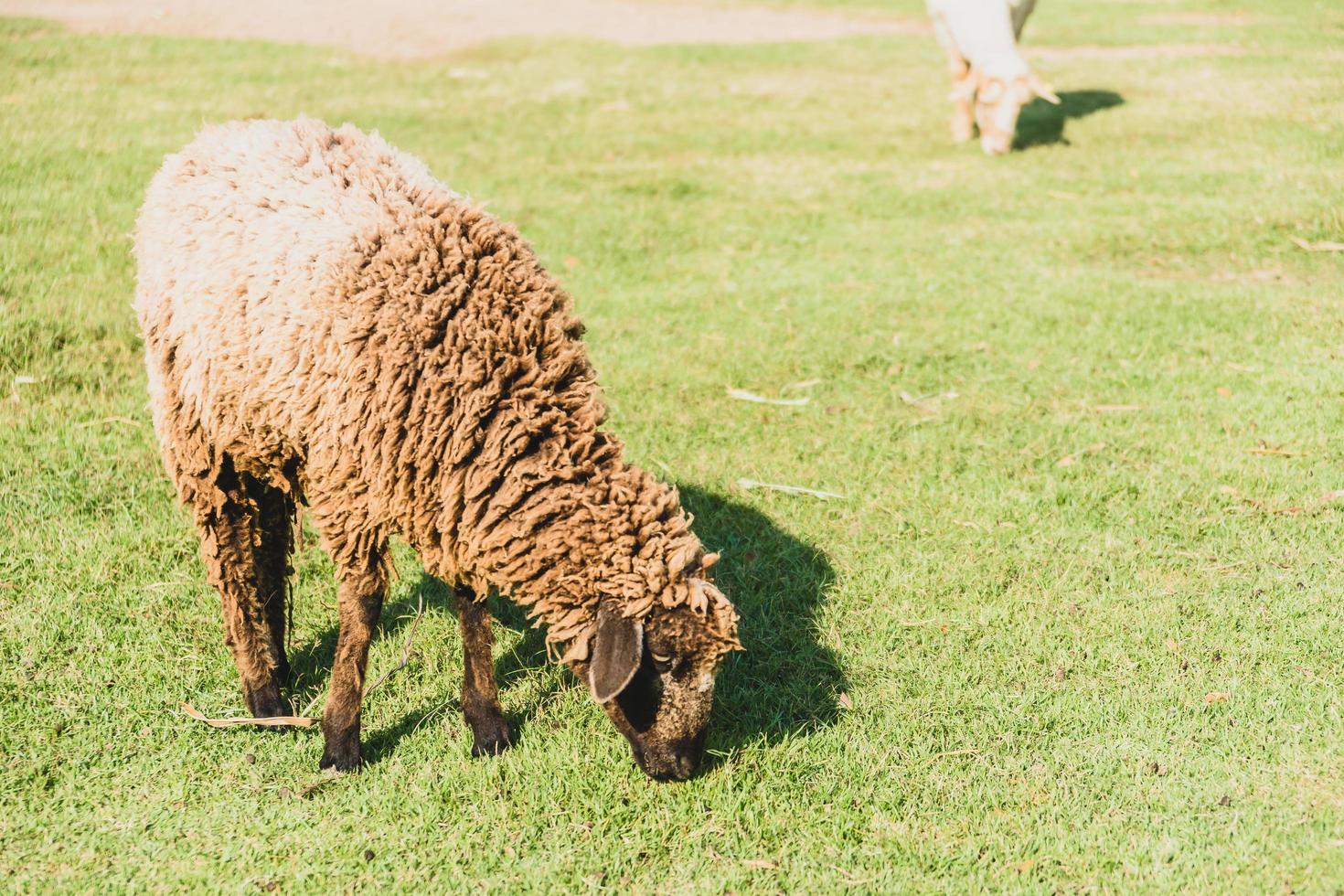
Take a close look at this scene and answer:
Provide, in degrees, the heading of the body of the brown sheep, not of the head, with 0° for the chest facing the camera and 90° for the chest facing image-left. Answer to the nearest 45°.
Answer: approximately 315°

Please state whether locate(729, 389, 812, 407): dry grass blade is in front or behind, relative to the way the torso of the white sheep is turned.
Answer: in front

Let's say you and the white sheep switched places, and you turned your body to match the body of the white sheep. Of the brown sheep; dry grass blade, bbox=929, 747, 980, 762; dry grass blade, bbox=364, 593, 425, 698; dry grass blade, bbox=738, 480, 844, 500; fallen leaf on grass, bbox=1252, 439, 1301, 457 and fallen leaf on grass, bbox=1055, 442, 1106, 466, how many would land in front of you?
6

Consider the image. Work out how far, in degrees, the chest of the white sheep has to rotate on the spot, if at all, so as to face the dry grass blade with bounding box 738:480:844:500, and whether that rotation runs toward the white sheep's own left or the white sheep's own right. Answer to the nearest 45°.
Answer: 0° — it already faces it

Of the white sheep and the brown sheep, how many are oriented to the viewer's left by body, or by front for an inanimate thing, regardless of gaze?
0

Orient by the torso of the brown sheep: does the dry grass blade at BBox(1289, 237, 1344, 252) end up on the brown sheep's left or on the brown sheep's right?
on the brown sheep's left

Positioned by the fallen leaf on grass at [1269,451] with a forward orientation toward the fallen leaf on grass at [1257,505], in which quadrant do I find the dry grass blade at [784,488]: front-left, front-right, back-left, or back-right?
front-right

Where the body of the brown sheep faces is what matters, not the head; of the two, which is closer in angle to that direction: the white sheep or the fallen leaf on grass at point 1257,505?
the fallen leaf on grass

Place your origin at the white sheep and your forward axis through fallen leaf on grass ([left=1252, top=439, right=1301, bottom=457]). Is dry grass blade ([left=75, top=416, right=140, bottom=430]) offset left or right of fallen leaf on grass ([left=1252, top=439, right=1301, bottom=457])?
right

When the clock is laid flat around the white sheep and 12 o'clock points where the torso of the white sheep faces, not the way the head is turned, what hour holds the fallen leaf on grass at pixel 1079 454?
The fallen leaf on grass is roughly at 12 o'clock from the white sheep.

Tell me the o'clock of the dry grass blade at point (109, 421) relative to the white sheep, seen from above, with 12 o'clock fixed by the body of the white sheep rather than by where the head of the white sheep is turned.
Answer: The dry grass blade is roughly at 1 o'clock from the white sheep.

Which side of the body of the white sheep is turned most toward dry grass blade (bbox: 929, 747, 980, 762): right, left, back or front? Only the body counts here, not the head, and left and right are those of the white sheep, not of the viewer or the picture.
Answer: front

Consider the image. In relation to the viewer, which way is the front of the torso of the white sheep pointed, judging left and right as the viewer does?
facing the viewer
